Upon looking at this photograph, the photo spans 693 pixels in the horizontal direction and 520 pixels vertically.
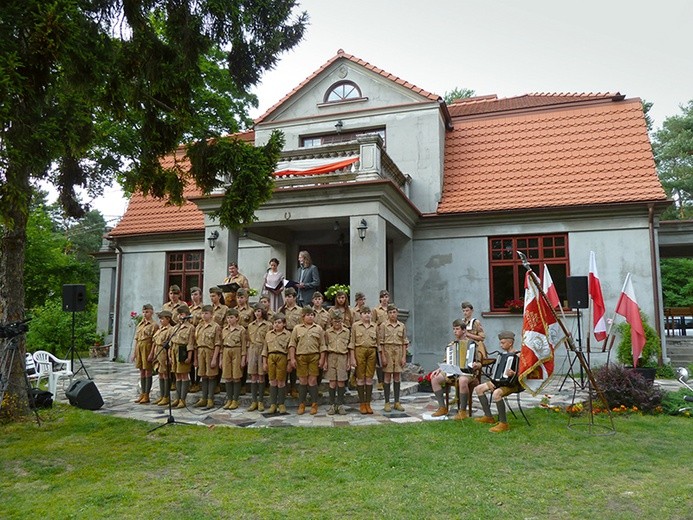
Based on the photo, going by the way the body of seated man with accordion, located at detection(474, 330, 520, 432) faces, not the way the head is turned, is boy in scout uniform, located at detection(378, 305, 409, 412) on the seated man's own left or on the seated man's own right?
on the seated man's own right

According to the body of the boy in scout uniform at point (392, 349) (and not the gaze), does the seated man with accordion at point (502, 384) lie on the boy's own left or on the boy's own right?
on the boy's own left

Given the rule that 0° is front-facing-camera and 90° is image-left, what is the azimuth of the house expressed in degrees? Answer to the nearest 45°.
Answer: approximately 45°

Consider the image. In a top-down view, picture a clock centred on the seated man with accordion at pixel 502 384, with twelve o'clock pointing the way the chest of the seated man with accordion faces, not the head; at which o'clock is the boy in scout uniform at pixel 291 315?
The boy in scout uniform is roughly at 2 o'clock from the seated man with accordion.

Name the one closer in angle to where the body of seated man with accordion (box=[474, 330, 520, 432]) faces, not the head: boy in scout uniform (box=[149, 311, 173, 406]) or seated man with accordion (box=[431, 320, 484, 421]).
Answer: the boy in scout uniform

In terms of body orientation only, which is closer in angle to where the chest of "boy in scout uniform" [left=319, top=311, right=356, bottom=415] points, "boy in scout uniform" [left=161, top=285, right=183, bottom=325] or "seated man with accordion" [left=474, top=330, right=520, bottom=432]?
the seated man with accordion

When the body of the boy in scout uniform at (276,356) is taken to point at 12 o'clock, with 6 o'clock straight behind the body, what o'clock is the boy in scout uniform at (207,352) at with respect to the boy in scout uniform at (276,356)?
the boy in scout uniform at (207,352) is roughly at 4 o'clock from the boy in scout uniform at (276,356).

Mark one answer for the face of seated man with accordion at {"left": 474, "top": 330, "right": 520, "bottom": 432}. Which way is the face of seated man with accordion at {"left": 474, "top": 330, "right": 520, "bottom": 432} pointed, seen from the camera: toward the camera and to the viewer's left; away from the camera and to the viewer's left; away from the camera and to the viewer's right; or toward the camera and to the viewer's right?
toward the camera and to the viewer's left

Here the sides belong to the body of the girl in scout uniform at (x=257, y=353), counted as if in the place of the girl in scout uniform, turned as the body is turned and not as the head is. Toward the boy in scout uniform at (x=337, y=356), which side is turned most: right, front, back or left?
left

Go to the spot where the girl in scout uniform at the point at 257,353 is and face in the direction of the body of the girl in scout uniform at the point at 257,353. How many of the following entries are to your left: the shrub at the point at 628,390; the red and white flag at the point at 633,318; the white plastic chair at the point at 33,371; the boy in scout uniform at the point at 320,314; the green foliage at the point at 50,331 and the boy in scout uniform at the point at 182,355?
3

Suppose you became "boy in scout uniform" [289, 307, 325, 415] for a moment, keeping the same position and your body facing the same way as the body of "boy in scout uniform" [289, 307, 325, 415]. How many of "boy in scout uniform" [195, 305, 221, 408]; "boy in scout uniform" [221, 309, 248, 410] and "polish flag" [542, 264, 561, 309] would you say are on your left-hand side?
1

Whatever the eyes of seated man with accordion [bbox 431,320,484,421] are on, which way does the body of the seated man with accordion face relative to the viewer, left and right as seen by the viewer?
facing the viewer and to the left of the viewer

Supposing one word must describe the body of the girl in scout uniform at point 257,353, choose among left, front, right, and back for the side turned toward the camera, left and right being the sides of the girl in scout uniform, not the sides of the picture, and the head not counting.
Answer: front

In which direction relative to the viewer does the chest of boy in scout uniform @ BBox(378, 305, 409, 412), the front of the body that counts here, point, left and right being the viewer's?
facing the viewer
